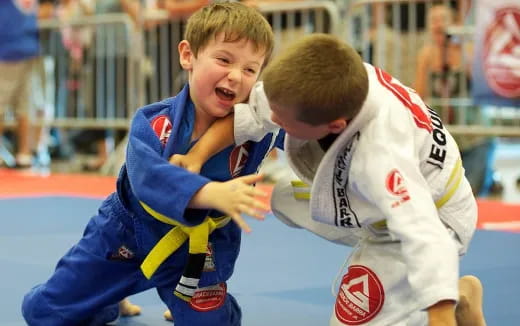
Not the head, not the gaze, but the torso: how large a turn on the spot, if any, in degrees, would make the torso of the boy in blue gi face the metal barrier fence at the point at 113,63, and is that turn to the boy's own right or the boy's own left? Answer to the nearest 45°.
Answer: approximately 135° to the boy's own left

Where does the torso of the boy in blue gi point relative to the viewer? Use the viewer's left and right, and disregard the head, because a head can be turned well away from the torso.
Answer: facing the viewer and to the right of the viewer

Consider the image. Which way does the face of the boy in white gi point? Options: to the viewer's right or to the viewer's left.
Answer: to the viewer's left

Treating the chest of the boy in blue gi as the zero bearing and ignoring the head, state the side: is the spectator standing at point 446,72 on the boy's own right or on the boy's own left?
on the boy's own left

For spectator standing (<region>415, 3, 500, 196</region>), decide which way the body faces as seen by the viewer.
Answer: toward the camera

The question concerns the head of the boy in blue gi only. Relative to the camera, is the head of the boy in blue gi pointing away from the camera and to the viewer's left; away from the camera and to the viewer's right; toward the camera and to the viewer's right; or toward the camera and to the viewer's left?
toward the camera and to the viewer's right

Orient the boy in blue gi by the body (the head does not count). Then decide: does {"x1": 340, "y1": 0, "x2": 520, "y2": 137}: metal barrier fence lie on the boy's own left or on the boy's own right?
on the boy's own left

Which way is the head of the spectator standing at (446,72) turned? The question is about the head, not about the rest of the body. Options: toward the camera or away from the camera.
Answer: toward the camera

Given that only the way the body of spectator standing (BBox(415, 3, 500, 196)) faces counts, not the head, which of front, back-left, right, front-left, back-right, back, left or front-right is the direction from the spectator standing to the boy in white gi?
front

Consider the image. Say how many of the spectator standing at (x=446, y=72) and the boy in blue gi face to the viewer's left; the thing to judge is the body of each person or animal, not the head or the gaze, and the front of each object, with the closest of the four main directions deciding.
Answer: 0

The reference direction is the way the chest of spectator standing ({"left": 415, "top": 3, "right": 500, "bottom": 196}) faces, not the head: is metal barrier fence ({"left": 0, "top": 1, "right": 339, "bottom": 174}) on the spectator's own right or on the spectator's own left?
on the spectator's own right
